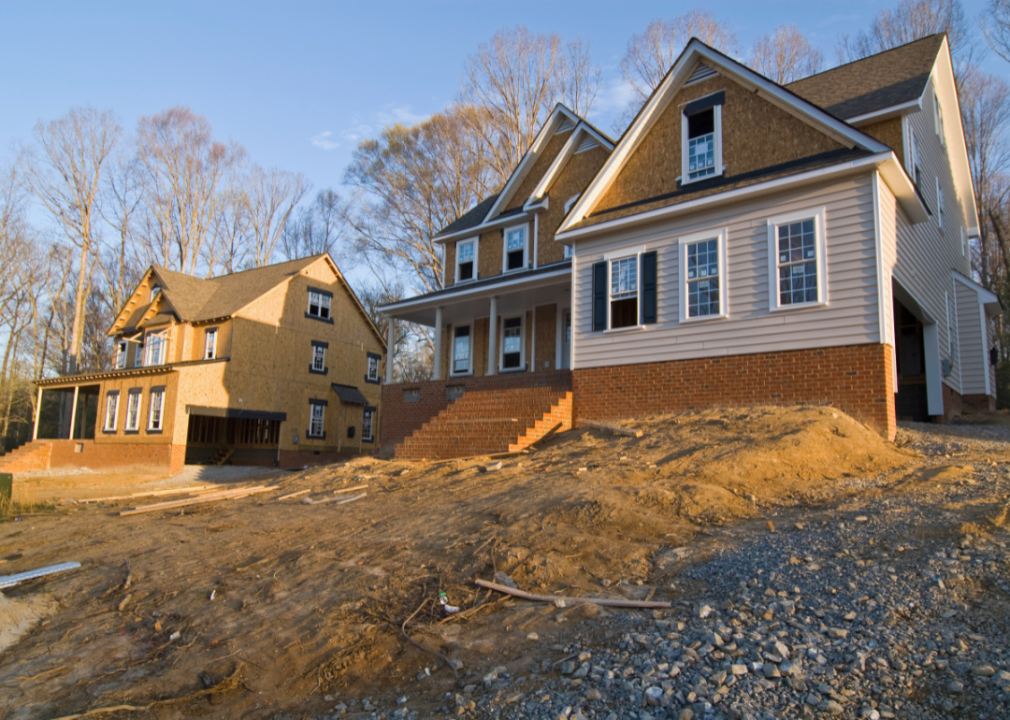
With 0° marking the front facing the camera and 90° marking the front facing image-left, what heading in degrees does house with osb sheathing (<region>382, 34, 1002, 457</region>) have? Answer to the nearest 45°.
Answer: approximately 45°

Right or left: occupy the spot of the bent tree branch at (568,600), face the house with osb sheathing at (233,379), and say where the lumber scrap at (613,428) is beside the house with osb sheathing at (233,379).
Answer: right

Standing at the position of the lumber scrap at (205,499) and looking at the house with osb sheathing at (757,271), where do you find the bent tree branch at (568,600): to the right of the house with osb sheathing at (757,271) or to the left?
right

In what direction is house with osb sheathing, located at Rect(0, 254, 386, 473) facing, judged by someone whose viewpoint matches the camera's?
facing the viewer and to the left of the viewer

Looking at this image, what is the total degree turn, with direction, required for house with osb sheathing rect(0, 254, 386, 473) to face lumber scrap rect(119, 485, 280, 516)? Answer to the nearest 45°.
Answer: approximately 45° to its left

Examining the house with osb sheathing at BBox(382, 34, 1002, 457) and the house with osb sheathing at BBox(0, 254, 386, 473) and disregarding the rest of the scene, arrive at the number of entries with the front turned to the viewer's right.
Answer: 0

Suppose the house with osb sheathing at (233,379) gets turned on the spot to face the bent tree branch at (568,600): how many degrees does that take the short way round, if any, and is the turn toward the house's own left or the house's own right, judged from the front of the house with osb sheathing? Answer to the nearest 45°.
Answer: approximately 45° to the house's own left
